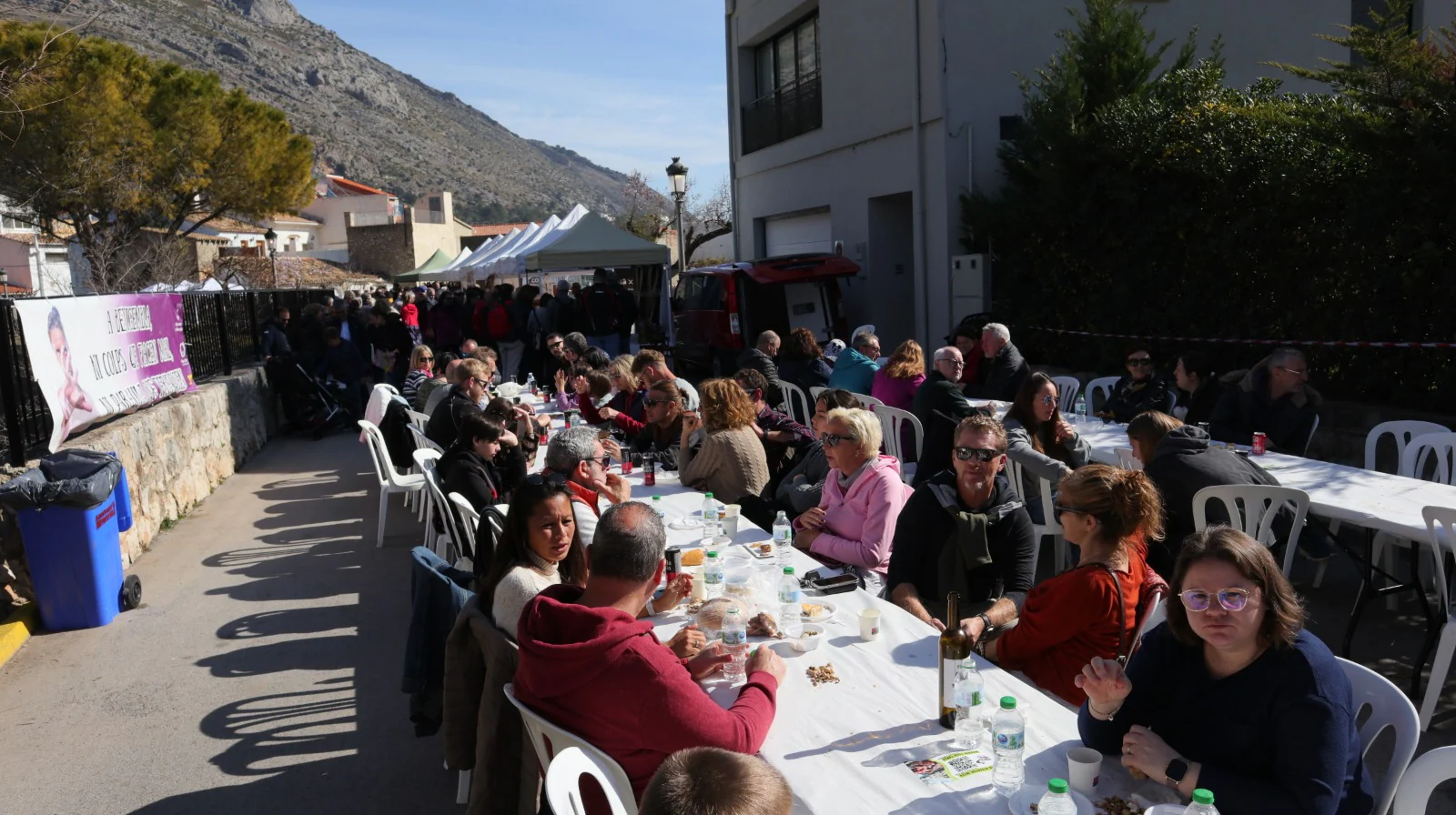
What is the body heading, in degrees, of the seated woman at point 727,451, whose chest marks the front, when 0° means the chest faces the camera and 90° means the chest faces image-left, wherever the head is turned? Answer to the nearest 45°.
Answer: approximately 135°

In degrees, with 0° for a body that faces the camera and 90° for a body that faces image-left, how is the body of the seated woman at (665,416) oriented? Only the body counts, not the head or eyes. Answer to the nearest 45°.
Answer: approximately 45°

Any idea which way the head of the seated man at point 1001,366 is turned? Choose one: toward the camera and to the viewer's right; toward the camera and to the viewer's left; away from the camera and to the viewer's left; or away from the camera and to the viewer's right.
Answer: toward the camera and to the viewer's left

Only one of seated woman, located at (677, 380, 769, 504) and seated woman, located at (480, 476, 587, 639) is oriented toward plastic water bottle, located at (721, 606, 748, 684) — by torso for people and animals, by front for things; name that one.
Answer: seated woman, located at (480, 476, 587, 639)

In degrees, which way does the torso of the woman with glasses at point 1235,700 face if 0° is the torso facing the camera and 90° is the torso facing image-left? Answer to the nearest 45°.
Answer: approximately 45°

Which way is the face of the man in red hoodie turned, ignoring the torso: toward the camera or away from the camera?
away from the camera

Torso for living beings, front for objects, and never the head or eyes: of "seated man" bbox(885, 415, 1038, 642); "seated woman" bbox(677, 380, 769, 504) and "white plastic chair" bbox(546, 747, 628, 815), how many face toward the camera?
1

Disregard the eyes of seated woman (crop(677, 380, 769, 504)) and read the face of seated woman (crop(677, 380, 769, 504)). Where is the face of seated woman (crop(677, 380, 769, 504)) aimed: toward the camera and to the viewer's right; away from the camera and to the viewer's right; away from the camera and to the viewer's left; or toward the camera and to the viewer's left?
away from the camera and to the viewer's left

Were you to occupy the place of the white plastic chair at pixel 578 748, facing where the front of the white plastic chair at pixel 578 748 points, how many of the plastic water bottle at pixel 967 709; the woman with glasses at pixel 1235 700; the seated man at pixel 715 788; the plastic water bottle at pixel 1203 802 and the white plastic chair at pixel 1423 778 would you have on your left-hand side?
0

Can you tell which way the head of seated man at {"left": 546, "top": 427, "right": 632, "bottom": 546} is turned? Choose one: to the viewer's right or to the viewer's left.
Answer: to the viewer's right

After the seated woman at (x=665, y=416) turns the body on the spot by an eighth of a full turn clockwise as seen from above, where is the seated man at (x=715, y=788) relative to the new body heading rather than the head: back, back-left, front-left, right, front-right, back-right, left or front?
left

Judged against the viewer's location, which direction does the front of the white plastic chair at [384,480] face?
facing to the right of the viewer

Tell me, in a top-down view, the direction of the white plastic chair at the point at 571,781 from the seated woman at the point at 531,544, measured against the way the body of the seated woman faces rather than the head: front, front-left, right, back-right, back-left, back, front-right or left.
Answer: front-right

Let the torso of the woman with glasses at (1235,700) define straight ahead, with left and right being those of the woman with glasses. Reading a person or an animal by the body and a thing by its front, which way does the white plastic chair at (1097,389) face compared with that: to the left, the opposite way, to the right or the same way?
the same way

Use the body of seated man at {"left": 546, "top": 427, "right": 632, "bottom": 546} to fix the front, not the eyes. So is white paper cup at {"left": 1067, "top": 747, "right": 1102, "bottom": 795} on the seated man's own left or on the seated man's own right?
on the seated man's own right
